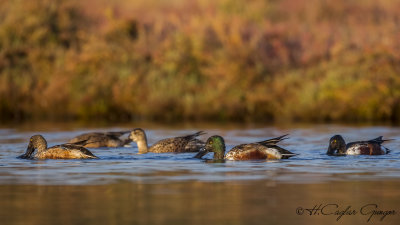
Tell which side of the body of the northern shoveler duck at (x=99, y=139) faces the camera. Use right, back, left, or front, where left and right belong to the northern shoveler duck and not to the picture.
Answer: left
